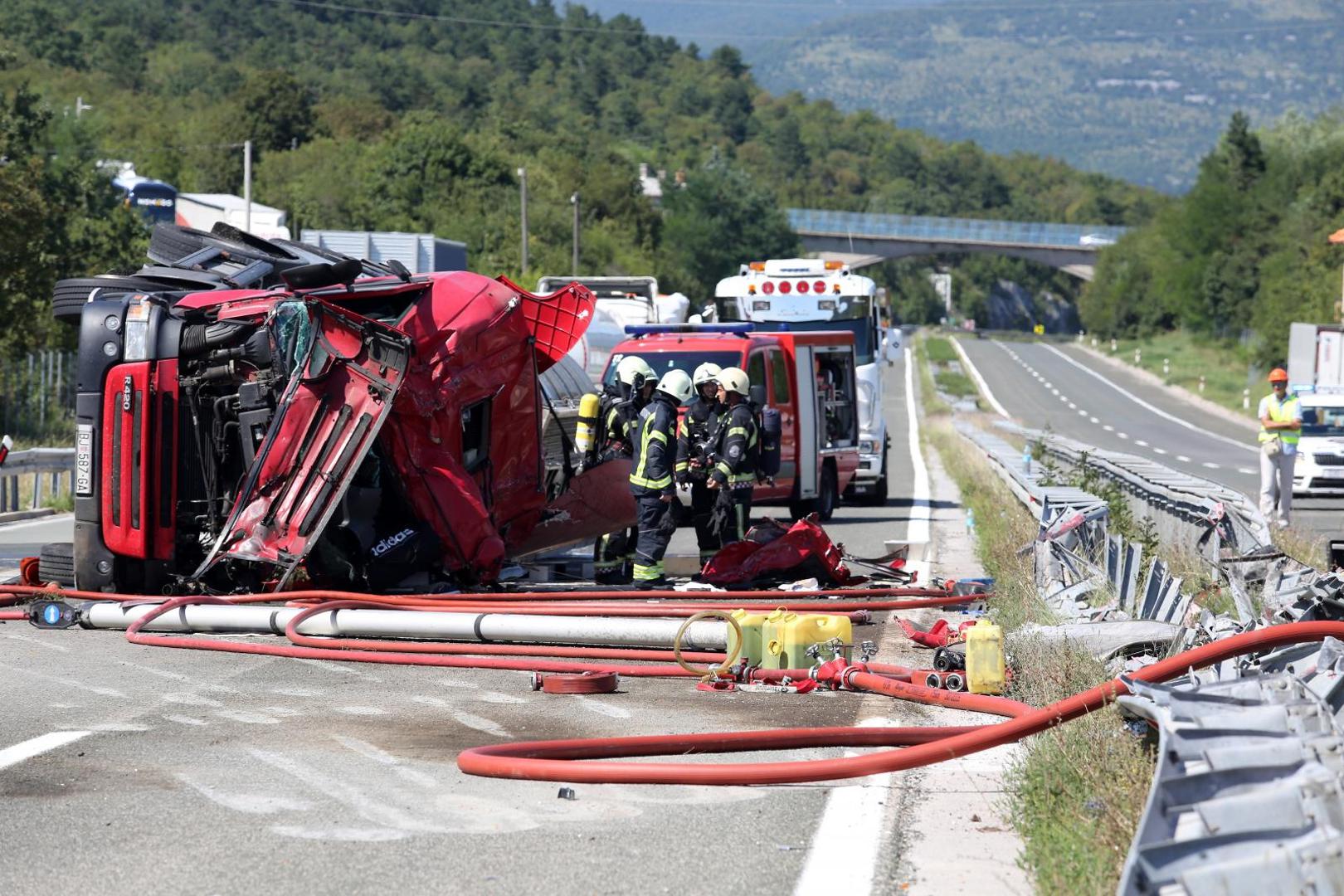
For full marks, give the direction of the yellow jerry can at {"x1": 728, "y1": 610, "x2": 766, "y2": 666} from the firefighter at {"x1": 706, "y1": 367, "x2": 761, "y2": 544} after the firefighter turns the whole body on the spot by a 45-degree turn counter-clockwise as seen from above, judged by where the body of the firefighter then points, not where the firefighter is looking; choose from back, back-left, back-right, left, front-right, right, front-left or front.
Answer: front-left

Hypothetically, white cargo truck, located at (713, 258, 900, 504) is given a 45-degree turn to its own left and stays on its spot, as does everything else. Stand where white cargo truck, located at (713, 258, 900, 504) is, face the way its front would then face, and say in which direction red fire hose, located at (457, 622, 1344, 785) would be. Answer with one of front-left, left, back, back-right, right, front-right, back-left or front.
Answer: front-right

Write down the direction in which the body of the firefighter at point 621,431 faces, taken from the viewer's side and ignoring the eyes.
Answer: to the viewer's right

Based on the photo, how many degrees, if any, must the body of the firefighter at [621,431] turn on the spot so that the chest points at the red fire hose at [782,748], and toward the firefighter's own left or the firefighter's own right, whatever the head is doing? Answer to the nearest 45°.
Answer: approximately 90° to the firefighter's own right

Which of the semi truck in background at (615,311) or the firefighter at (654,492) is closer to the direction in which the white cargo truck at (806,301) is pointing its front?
the firefighter

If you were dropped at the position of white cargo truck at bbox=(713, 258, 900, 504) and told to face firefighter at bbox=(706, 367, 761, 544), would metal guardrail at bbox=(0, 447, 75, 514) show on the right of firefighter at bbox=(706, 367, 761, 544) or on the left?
right

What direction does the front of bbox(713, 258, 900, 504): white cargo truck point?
toward the camera

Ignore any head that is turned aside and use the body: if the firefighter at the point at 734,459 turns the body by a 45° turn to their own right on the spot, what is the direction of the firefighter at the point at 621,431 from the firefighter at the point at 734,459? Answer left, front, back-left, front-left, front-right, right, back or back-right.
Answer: front

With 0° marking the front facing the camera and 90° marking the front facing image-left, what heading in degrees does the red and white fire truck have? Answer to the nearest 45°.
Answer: approximately 45°

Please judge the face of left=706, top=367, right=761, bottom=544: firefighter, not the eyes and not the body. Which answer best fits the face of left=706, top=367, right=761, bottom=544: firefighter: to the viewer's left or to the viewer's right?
to the viewer's left

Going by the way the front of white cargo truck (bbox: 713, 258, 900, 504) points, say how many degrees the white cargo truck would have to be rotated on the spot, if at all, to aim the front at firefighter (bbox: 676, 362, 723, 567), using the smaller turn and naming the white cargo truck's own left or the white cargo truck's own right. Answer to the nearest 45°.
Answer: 0° — it already faces them

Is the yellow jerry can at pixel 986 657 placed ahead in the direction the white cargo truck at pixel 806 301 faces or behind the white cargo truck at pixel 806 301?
ahead
